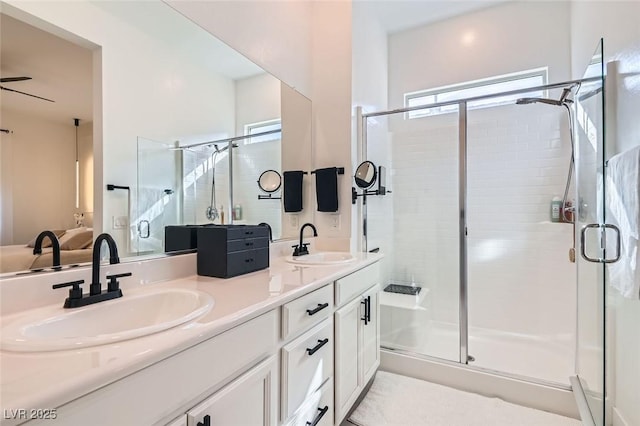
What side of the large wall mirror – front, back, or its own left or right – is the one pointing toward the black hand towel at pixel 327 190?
left

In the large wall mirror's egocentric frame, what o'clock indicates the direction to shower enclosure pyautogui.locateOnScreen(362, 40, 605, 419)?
The shower enclosure is roughly at 10 o'clock from the large wall mirror.

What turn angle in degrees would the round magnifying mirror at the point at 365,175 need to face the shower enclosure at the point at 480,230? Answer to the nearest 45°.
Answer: approximately 180°

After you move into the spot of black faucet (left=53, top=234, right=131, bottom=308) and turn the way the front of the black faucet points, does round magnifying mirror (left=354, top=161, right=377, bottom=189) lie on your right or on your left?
on your left

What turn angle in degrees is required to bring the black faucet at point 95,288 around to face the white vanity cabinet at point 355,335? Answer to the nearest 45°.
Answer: approximately 45° to its left

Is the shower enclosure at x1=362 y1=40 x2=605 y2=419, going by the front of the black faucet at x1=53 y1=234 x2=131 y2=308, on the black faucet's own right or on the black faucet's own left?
on the black faucet's own left

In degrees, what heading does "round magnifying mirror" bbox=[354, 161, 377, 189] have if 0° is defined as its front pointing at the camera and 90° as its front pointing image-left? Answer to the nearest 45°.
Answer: approximately 45°

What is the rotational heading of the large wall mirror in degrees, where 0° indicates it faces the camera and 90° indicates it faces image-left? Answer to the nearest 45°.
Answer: approximately 315°

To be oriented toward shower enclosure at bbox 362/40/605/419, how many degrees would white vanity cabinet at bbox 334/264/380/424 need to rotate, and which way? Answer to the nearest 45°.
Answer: approximately 90° to its left
